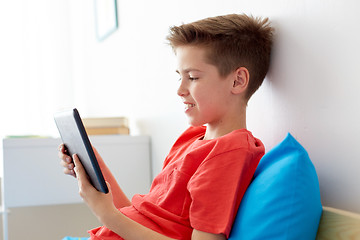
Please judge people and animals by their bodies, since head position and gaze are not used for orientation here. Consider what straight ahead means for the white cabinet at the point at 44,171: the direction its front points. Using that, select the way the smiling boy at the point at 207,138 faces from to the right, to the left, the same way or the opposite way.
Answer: to the right

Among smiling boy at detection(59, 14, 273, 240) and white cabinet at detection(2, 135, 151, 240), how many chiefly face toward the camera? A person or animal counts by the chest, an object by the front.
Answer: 1

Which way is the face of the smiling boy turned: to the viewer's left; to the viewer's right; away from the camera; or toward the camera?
to the viewer's left

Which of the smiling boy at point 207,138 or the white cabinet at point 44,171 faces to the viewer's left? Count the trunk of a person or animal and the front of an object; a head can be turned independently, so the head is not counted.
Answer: the smiling boy

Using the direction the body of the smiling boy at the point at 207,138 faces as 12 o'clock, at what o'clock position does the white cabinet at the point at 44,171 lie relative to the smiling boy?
The white cabinet is roughly at 2 o'clock from the smiling boy.

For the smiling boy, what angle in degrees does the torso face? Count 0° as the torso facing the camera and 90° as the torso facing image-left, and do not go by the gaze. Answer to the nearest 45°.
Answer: approximately 90°

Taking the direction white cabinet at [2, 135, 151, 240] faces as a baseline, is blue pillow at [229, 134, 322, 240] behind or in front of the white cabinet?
in front

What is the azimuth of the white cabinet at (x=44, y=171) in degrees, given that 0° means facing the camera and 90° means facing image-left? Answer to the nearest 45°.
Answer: approximately 0°
